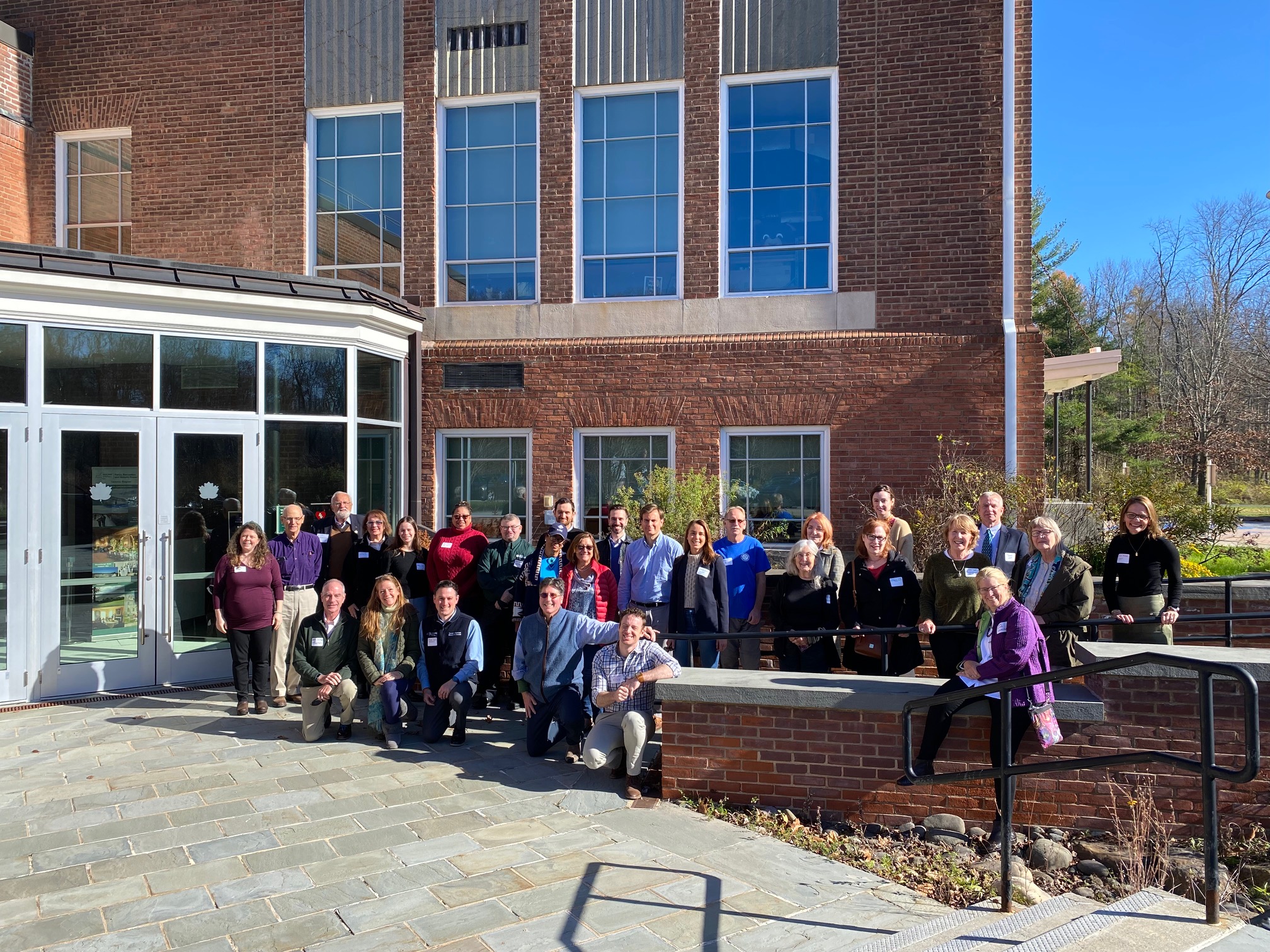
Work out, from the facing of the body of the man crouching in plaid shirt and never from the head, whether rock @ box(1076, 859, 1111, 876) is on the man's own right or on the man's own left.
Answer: on the man's own left

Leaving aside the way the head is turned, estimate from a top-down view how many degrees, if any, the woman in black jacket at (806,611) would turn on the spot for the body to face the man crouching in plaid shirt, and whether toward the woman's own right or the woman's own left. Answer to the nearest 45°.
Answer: approximately 45° to the woman's own right

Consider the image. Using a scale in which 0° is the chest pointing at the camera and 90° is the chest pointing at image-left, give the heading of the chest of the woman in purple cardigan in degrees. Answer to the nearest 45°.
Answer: approximately 45°
